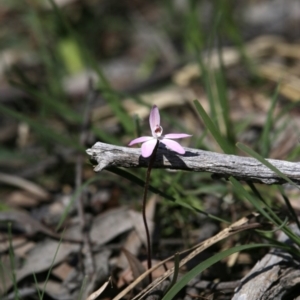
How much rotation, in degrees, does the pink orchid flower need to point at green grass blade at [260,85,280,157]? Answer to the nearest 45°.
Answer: approximately 135° to its left

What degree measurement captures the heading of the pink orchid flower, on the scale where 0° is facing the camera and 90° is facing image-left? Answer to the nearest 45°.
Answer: approximately 0°
